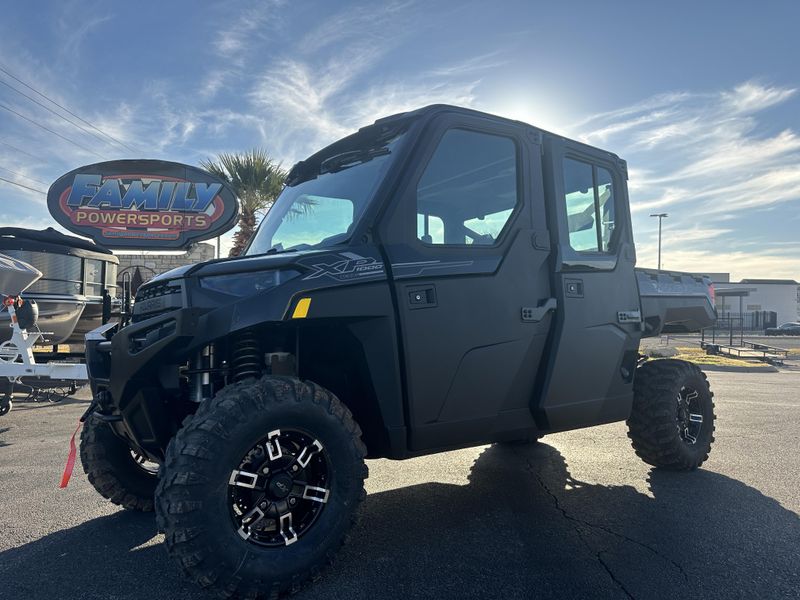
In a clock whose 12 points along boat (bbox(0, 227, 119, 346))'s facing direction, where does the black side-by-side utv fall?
The black side-by-side utv is roughly at 1 o'clock from the boat.

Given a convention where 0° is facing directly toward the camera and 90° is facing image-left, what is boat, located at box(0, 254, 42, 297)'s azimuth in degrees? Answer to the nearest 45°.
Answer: approximately 270°

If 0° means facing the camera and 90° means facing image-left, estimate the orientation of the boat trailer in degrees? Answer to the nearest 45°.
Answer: approximately 270°

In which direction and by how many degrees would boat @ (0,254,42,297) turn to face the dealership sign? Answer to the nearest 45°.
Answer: approximately 90° to its left

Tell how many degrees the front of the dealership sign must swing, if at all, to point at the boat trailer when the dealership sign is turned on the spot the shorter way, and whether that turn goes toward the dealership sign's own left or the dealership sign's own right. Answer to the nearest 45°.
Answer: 0° — it already faces it

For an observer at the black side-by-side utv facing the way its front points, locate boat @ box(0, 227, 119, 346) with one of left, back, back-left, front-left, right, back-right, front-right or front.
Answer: right

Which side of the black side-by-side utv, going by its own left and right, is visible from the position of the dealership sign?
right

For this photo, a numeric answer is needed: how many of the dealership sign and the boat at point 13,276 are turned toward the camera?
1

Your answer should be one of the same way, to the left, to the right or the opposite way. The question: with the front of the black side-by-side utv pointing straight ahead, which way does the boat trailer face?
the opposite way

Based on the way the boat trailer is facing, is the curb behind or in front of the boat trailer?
in front

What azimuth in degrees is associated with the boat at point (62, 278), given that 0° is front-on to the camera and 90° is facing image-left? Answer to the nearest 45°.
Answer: approximately 315°

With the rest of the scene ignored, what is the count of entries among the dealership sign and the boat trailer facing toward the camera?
1

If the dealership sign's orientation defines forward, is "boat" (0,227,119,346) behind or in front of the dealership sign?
in front
